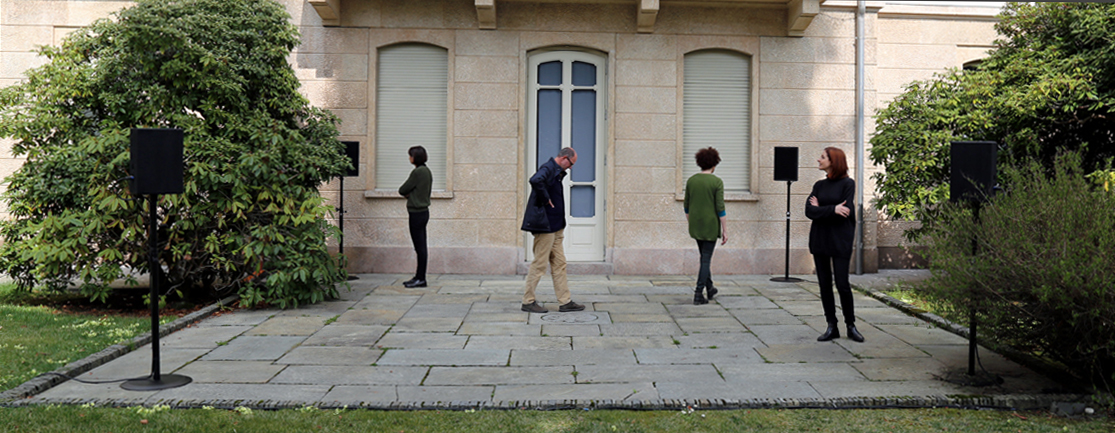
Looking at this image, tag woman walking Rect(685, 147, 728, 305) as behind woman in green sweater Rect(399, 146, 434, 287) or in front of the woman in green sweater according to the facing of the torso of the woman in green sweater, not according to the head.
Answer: behind

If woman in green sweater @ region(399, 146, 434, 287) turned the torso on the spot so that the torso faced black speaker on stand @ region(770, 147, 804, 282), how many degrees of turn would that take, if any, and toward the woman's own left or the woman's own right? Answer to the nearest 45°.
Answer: approximately 180°

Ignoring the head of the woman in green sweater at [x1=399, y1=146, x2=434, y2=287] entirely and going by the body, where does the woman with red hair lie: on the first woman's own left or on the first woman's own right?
on the first woman's own left

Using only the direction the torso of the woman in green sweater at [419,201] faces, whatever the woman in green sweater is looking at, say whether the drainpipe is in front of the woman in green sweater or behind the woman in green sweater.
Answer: behind

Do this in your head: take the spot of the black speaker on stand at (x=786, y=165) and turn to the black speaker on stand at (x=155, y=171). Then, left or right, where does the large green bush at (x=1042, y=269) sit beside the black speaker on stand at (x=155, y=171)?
left

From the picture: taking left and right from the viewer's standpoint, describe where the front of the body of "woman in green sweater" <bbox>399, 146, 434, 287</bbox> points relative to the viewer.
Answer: facing to the left of the viewer

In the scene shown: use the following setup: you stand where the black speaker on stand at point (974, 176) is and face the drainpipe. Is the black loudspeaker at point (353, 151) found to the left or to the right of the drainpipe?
left

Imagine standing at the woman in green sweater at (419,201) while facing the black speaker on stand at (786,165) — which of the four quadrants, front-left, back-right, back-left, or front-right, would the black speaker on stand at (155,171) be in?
back-right

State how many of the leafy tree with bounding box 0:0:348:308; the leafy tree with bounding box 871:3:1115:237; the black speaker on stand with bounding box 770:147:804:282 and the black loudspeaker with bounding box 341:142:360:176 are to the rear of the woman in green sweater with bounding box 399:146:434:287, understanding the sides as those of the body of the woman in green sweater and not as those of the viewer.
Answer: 2

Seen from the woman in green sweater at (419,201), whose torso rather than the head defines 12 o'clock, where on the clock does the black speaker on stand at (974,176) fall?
The black speaker on stand is roughly at 8 o'clock from the woman in green sweater.
